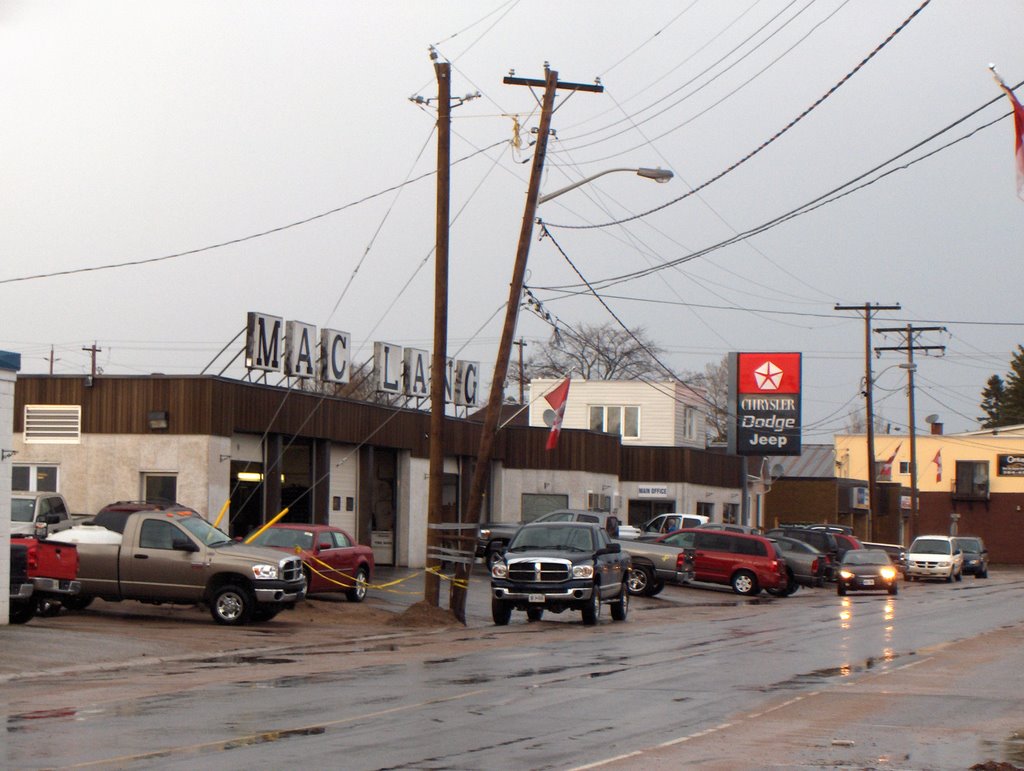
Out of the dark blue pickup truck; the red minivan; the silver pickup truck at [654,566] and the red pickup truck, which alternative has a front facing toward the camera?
the dark blue pickup truck

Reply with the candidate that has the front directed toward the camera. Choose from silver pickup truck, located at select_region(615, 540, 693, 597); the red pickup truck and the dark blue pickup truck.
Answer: the dark blue pickup truck

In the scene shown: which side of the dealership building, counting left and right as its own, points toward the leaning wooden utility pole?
front

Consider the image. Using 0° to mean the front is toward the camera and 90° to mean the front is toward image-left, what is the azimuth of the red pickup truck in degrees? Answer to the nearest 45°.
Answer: approximately 135°

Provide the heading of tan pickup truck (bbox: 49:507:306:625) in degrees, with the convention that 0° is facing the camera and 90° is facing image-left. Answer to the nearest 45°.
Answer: approximately 315°

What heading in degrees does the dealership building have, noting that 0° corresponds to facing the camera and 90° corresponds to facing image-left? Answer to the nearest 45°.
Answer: approximately 315°

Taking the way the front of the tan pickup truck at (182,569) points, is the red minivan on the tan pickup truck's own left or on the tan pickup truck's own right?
on the tan pickup truck's own left

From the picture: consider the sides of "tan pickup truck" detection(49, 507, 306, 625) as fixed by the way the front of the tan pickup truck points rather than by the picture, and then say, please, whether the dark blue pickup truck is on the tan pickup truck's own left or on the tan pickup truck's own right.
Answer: on the tan pickup truck's own left

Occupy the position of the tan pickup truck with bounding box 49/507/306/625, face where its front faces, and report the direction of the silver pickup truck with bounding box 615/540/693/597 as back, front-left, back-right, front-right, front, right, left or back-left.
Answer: left
